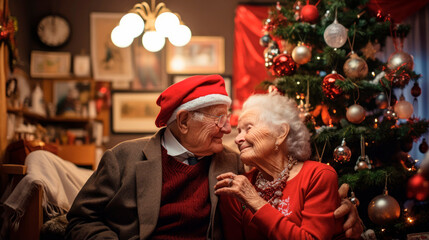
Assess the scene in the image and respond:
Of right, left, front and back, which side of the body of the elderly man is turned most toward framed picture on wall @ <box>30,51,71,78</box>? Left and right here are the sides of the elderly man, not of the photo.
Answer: back

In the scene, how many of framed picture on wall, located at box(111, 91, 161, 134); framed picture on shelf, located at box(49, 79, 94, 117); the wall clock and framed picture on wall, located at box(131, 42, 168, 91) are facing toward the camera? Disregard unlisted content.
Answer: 4

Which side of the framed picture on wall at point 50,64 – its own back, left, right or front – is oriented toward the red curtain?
left

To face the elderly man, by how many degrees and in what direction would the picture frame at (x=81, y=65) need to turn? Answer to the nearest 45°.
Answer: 0° — it already faces them

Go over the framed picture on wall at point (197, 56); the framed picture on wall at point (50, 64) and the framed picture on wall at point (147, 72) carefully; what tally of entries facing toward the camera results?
3

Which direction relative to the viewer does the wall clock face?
toward the camera

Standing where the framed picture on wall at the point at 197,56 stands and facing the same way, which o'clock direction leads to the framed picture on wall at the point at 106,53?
the framed picture on wall at the point at 106,53 is roughly at 3 o'clock from the framed picture on wall at the point at 197,56.

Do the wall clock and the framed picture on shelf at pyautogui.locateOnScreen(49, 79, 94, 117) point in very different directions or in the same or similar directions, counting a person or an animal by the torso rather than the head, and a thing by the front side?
same or similar directions

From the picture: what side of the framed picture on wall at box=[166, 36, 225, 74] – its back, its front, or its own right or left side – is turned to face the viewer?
front

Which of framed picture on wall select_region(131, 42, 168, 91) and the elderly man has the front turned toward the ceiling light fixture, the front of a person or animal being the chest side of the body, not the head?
the framed picture on wall

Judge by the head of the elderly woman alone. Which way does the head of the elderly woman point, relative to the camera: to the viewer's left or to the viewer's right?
to the viewer's left

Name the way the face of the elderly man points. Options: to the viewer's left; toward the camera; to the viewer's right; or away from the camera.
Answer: to the viewer's right

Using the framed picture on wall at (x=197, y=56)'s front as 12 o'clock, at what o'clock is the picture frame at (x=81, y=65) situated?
The picture frame is roughly at 3 o'clock from the framed picture on wall.
